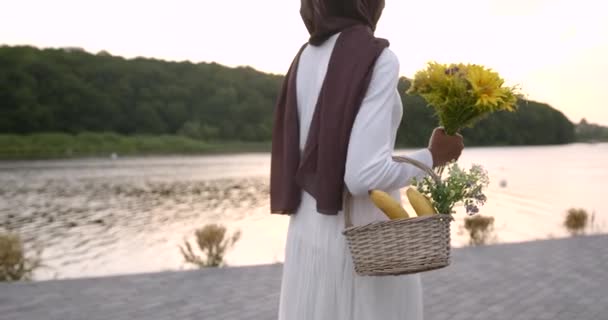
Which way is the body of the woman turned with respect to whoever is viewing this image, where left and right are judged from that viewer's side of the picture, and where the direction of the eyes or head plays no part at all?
facing away from the viewer and to the right of the viewer

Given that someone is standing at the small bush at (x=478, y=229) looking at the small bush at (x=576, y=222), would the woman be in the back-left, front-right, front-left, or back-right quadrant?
back-right

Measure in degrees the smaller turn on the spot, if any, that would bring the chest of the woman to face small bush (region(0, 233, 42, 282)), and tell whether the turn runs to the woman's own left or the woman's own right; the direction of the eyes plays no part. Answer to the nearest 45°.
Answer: approximately 90° to the woman's own left

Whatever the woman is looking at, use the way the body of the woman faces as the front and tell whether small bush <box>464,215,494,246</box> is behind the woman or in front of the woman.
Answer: in front

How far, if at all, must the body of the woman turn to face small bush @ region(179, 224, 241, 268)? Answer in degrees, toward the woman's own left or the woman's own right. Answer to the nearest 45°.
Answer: approximately 45° to the woman's own left

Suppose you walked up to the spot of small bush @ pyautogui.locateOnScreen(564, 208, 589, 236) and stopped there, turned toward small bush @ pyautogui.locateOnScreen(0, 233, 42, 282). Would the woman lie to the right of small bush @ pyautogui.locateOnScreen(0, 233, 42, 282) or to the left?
left
